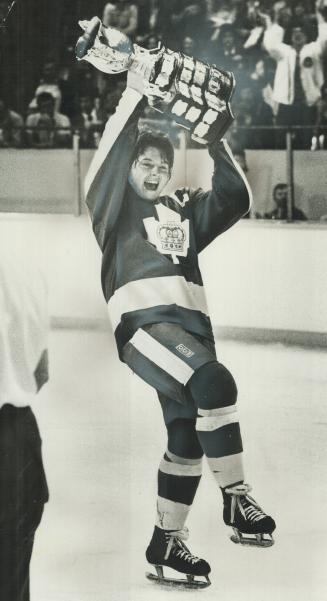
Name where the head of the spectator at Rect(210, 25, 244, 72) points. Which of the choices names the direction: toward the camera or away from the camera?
toward the camera

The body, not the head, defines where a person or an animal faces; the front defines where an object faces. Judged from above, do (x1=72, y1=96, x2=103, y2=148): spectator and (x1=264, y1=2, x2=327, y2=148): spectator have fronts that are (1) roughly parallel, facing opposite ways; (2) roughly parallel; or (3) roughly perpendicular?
roughly parallel

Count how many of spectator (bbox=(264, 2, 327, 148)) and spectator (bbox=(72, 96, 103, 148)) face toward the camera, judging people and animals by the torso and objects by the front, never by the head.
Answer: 2

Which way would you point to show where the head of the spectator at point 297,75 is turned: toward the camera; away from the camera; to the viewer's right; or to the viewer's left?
toward the camera

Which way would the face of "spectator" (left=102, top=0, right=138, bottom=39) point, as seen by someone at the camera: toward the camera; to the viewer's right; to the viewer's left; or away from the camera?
toward the camera

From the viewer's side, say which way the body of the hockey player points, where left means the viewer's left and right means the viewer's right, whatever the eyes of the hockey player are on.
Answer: facing the viewer and to the right of the viewer

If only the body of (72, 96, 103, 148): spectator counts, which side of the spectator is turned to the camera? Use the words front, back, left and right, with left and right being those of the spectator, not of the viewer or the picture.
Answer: front
